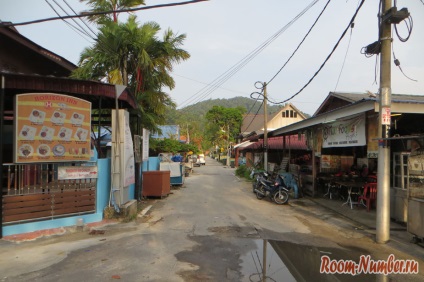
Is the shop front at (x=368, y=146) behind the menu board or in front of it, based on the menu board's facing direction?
in front

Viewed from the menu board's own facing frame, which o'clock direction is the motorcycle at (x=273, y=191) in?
The motorcycle is roughly at 10 o'clock from the menu board.

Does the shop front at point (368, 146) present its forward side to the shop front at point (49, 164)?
yes

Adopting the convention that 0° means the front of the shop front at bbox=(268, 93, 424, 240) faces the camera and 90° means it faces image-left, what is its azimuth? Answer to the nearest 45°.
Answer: approximately 45°

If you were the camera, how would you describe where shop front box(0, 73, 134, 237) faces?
facing the viewer and to the right of the viewer

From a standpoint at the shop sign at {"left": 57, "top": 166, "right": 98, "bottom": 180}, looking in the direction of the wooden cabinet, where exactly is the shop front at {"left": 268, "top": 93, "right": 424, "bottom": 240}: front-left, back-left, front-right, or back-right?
front-right

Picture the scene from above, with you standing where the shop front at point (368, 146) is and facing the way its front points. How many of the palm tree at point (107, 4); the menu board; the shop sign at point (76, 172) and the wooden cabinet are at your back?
0

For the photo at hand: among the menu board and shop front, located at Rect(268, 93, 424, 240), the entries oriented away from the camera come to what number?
0

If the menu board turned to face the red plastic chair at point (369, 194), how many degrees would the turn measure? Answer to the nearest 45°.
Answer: approximately 45° to its left

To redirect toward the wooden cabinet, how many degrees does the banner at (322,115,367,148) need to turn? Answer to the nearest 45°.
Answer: approximately 45° to its right

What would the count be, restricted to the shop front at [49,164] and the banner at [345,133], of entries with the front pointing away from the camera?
0

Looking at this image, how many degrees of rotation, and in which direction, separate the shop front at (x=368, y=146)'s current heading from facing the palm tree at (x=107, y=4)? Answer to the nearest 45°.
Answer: approximately 45° to its right

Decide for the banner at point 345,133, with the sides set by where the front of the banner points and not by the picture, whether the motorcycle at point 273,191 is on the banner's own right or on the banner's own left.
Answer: on the banner's own right

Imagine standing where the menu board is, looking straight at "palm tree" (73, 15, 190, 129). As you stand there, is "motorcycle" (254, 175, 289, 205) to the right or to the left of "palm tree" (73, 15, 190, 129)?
right

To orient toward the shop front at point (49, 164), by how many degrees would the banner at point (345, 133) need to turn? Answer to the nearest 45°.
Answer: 0° — it already faces it
